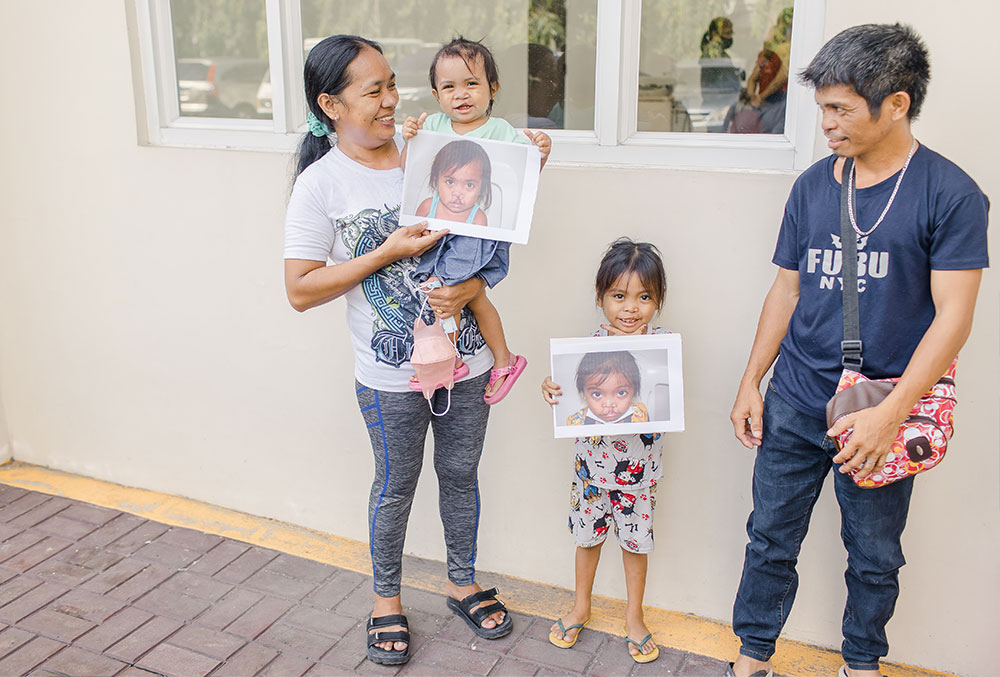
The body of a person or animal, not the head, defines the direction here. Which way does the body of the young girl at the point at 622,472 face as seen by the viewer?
toward the camera

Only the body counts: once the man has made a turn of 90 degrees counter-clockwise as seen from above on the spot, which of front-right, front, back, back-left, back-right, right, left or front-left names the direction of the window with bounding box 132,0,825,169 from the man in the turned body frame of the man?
back

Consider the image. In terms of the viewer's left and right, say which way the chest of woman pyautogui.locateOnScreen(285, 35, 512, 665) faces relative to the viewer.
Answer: facing the viewer and to the right of the viewer

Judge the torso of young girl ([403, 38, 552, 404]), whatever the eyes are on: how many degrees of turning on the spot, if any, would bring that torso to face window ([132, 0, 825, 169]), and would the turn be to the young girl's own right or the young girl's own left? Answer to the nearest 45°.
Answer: approximately 180°

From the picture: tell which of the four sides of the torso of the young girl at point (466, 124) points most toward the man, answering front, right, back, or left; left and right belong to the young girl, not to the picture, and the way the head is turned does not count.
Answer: left

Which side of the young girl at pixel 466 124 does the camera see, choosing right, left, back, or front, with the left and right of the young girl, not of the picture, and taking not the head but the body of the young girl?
front

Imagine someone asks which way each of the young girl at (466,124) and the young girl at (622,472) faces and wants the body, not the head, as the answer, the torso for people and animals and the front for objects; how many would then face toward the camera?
2

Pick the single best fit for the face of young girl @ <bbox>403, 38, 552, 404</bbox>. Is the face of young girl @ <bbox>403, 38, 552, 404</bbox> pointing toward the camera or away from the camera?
toward the camera

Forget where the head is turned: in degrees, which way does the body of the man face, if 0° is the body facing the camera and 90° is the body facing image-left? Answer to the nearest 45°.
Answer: approximately 45°

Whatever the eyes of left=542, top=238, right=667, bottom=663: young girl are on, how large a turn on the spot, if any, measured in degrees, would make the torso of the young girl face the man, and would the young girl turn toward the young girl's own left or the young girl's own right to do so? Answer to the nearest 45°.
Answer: approximately 45° to the young girl's own left

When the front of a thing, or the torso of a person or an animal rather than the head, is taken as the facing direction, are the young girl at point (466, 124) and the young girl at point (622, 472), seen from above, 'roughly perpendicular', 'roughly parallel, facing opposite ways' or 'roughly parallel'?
roughly parallel
